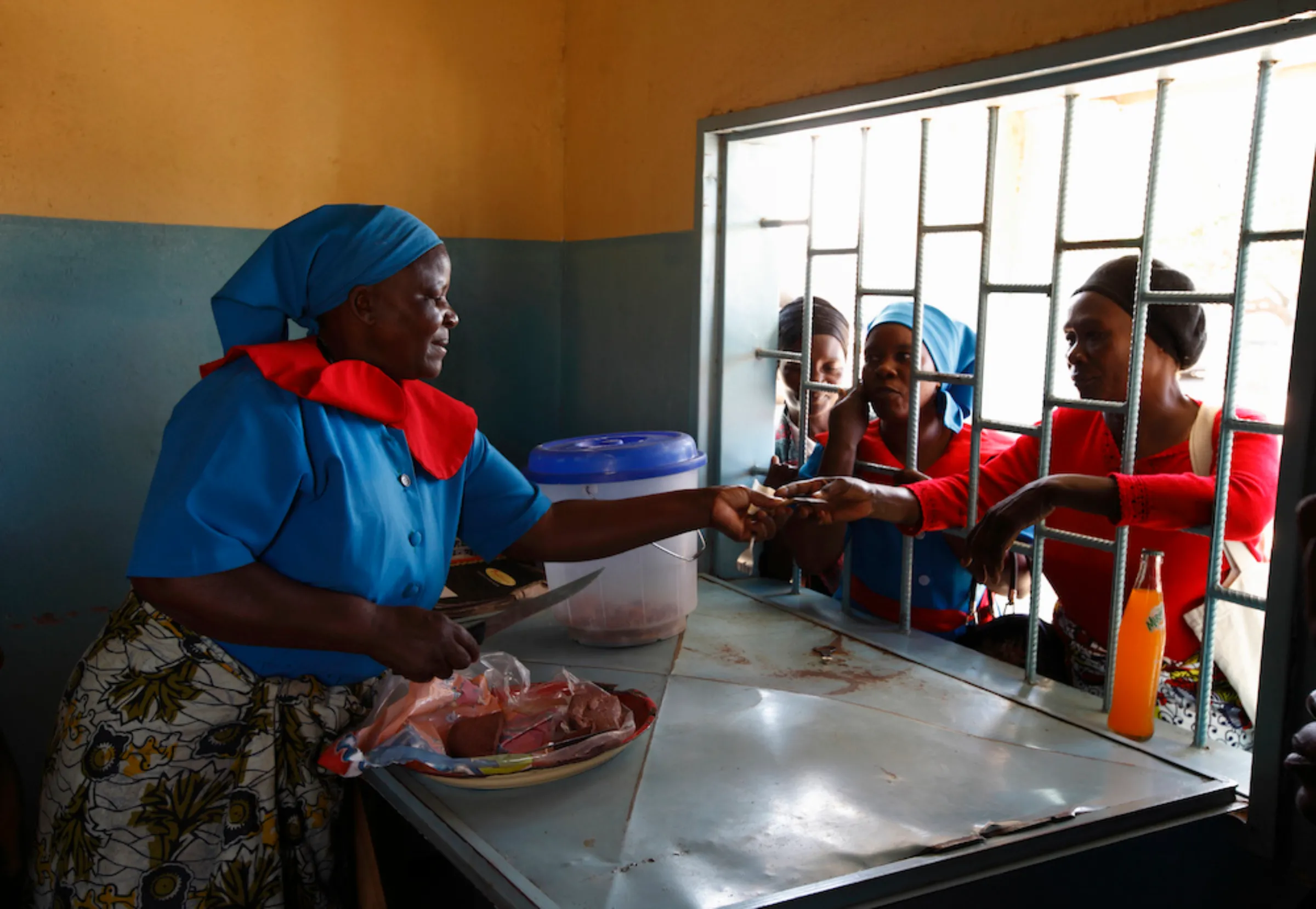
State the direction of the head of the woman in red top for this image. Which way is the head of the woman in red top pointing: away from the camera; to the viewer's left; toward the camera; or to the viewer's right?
to the viewer's left

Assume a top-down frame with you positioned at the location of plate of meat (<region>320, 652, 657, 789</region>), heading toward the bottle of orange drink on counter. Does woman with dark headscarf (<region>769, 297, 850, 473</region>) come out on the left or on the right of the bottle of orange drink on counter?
left

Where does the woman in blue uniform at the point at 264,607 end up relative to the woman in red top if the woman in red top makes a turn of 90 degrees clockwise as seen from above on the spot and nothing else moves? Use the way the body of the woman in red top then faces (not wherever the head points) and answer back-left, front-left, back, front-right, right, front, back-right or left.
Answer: left

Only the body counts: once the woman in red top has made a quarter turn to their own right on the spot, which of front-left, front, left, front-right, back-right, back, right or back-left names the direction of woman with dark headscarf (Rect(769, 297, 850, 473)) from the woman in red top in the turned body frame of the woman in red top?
front

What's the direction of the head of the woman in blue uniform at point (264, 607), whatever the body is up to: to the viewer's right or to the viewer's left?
to the viewer's right

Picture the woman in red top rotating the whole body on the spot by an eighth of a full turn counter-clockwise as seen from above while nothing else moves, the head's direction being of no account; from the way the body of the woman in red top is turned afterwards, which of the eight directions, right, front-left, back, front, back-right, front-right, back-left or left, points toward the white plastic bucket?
right

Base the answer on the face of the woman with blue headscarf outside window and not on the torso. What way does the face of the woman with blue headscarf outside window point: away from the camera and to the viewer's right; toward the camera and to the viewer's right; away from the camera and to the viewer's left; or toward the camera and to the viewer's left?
toward the camera and to the viewer's left

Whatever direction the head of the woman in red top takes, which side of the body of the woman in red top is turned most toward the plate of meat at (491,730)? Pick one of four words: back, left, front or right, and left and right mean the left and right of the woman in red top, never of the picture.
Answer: front

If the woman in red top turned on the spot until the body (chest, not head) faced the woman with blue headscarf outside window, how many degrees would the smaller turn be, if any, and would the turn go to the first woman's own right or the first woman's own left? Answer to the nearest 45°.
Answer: approximately 90° to the first woman's own right

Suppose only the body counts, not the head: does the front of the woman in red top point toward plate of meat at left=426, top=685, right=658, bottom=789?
yes

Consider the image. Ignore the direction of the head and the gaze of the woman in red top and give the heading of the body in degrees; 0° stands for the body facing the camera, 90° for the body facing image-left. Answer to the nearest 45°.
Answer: approximately 45°
